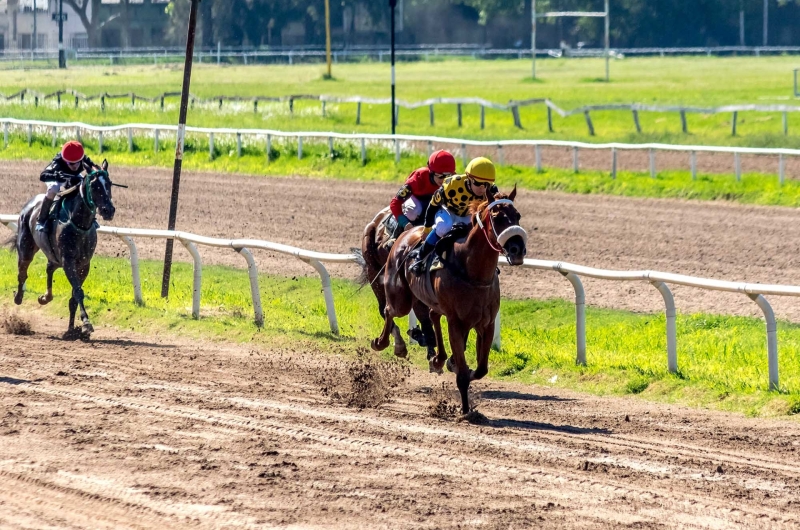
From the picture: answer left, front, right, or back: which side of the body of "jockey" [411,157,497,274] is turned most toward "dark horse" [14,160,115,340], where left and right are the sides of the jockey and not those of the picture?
back

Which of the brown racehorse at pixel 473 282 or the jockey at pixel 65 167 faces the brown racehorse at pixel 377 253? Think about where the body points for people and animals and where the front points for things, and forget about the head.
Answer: the jockey

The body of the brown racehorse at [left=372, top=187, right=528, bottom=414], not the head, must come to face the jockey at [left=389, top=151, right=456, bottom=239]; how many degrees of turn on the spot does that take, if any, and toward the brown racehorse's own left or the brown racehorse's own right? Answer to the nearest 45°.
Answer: approximately 135° to the brown racehorse's own left

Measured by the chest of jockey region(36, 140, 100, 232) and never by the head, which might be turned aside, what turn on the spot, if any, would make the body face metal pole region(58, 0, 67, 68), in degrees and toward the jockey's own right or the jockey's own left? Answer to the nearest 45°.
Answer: approximately 135° to the jockey's own left

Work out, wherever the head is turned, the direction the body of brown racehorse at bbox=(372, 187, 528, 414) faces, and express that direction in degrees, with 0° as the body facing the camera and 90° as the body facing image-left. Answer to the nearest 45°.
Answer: approximately 315°

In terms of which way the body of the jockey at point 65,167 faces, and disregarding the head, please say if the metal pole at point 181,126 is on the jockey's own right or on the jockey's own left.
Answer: on the jockey's own left
